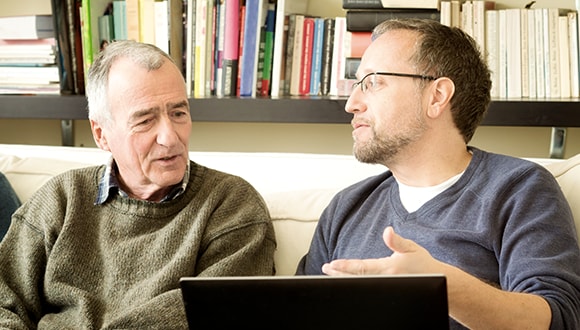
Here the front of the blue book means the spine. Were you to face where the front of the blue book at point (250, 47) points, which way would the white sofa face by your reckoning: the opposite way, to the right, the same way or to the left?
the same way

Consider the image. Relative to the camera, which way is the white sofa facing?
toward the camera

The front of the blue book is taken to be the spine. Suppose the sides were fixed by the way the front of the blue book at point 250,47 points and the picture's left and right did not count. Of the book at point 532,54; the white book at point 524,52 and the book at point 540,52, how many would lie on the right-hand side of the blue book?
0

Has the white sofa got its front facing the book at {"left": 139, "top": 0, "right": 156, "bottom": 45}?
no

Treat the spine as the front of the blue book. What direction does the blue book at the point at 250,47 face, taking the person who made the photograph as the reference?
facing the viewer

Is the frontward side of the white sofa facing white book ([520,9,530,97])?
no

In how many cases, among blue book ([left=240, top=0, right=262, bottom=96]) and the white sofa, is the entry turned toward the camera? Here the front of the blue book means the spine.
2

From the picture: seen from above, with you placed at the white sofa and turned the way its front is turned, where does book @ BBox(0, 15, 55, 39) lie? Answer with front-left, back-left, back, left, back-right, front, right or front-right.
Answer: back-right

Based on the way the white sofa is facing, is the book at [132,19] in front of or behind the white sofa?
behind

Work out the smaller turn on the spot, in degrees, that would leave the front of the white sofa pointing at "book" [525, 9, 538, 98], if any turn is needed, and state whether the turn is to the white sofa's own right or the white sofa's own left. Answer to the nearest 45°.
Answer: approximately 135° to the white sofa's own left

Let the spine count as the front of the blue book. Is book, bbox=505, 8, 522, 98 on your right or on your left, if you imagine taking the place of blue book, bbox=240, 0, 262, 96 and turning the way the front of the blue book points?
on your left
